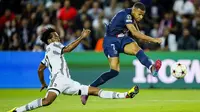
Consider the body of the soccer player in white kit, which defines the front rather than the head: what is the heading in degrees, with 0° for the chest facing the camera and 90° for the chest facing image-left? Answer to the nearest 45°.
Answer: approximately 270°

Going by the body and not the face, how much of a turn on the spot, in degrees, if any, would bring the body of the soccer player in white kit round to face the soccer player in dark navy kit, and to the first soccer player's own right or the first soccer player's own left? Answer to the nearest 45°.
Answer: approximately 45° to the first soccer player's own left
